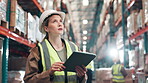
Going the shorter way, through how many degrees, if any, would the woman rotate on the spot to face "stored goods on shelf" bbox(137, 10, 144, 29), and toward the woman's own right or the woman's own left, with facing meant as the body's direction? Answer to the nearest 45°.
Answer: approximately 90° to the woman's own left

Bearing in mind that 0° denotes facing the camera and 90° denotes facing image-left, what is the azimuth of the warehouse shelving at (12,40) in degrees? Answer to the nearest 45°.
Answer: approximately 315°

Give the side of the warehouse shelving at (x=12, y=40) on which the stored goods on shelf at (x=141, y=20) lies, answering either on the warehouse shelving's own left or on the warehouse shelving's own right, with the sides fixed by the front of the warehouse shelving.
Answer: on the warehouse shelving's own left

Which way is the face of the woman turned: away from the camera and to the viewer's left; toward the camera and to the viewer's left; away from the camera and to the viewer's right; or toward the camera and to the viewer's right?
toward the camera and to the viewer's right

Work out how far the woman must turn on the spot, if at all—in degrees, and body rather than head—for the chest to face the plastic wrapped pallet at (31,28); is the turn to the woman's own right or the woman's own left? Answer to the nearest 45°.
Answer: approximately 135° to the woman's own left

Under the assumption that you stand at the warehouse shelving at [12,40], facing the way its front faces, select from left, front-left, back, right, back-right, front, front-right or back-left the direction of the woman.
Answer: front-right

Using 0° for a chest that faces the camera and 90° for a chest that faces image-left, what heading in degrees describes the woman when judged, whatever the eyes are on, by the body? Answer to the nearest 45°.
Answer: approximately 315°
